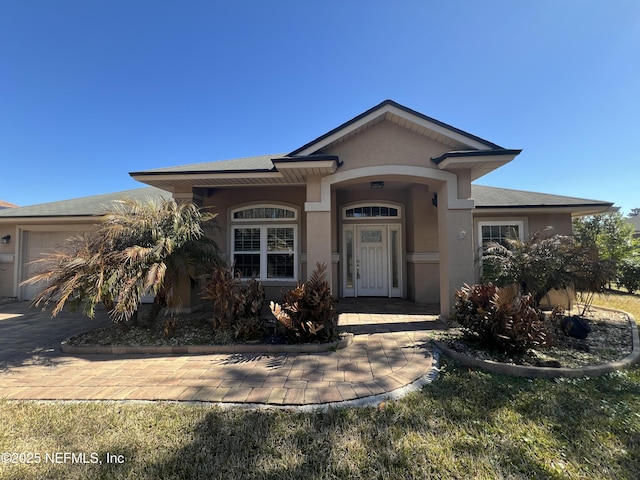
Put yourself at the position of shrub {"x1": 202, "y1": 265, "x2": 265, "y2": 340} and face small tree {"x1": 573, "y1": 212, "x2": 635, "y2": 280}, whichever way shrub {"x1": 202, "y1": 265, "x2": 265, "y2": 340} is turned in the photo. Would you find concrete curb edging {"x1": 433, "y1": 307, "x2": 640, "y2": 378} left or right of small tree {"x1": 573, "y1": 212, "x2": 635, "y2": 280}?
right

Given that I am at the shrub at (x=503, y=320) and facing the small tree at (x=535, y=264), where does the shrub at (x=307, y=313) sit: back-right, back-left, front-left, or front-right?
back-left

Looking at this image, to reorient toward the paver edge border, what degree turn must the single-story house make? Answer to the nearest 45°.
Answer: approximately 45° to its right

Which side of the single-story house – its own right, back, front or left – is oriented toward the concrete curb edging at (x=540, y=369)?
front

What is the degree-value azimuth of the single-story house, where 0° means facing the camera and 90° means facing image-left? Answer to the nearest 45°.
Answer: approximately 0°

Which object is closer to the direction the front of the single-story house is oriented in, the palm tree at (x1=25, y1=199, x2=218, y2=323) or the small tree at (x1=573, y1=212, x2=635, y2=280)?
the palm tree

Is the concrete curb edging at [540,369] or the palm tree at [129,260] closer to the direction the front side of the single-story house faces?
the concrete curb edging

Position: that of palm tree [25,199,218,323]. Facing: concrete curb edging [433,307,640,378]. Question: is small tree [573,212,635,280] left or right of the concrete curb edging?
left

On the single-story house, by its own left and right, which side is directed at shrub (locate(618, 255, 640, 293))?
left

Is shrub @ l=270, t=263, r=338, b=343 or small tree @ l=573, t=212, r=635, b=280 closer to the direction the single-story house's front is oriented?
the shrub

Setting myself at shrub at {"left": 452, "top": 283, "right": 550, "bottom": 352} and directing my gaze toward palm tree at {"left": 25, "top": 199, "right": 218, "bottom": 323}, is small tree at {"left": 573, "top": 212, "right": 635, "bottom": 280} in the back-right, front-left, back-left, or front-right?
back-right

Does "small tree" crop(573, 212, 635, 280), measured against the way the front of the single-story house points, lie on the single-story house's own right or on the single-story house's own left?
on the single-story house's own left

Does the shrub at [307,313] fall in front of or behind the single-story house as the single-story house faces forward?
in front

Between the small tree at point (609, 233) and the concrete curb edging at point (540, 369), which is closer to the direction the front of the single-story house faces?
the concrete curb edging
